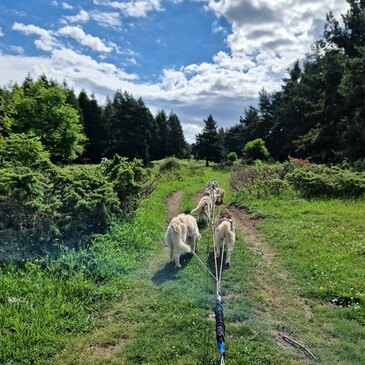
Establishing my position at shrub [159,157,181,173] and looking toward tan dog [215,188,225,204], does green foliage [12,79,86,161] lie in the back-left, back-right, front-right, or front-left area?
back-right

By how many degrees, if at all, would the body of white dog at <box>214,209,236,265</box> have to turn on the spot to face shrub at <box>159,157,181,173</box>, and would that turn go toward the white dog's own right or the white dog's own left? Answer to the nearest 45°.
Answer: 0° — it already faces it

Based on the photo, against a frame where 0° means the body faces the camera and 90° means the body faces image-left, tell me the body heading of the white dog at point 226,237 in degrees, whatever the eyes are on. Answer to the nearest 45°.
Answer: approximately 180°

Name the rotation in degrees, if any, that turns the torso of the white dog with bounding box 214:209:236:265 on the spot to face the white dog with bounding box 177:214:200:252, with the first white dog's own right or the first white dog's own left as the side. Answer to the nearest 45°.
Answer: approximately 45° to the first white dog's own left

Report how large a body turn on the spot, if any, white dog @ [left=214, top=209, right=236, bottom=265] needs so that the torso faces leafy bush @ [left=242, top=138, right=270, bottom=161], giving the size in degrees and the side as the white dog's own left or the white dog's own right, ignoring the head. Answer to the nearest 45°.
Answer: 0° — it already faces it

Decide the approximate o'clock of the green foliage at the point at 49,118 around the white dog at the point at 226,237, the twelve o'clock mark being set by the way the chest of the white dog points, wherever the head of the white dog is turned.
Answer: The green foliage is roughly at 11 o'clock from the white dog.

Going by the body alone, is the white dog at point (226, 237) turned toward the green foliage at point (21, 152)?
no

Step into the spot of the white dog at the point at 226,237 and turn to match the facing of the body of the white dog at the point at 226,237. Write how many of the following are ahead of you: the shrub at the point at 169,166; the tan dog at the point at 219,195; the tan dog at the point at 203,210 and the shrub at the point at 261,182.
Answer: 4

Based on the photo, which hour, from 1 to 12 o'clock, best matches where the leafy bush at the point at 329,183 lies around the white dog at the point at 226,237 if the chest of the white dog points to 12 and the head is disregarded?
The leafy bush is roughly at 1 o'clock from the white dog.

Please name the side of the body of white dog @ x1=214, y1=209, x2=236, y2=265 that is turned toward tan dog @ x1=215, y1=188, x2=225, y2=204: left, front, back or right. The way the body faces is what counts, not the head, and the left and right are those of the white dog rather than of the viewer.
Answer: front

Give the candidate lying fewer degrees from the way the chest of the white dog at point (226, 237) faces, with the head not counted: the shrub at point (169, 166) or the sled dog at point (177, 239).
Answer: the shrub

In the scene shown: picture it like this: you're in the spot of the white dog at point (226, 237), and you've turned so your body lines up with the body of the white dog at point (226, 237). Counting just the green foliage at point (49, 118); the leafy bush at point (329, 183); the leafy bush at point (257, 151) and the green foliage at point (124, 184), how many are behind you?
0

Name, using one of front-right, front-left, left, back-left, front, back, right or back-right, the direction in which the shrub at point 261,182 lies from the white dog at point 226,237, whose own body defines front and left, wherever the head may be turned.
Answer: front

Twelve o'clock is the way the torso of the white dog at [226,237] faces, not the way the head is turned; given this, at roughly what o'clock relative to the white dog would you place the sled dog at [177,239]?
The sled dog is roughly at 8 o'clock from the white dog.
